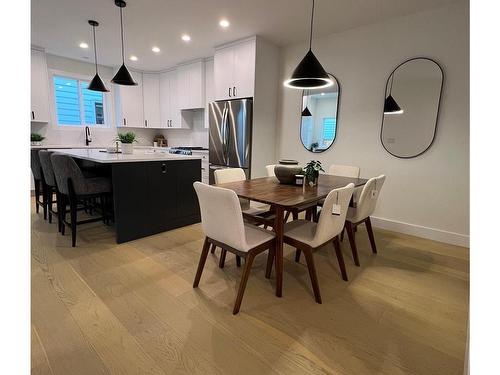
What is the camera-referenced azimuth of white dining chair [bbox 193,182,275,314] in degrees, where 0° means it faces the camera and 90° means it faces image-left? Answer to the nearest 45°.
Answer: approximately 225°

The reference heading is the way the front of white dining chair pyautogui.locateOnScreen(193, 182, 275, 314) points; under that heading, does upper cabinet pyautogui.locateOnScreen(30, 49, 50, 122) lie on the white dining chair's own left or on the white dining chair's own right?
on the white dining chair's own left

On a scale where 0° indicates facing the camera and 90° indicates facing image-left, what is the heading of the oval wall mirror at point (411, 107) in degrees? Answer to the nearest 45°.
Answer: approximately 45°

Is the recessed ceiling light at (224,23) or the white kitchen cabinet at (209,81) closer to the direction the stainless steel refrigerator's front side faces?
the recessed ceiling light

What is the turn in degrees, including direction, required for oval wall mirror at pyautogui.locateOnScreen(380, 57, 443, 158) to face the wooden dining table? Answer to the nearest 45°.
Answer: approximately 45° to its left

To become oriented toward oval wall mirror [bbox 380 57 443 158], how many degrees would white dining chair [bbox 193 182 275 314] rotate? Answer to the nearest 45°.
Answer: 0° — it already faces it

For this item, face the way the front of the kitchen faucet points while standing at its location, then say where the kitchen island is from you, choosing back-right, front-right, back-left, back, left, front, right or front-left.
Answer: front-right

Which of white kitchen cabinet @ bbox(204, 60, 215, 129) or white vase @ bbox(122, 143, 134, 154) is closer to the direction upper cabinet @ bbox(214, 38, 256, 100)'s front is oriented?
the white vase

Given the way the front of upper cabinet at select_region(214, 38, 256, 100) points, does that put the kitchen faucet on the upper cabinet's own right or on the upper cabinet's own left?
on the upper cabinet's own right
